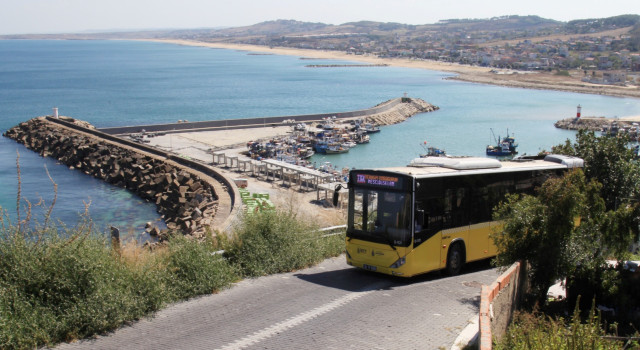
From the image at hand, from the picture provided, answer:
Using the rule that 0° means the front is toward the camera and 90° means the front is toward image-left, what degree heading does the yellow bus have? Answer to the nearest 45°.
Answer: approximately 45°

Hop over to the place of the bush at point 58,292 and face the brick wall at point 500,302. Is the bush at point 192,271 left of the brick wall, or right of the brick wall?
left

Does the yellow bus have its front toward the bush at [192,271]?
yes

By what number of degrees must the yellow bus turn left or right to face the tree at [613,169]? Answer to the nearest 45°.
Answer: approximately 180°

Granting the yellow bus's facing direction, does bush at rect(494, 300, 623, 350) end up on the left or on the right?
on its left

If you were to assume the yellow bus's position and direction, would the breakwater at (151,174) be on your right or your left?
on your right

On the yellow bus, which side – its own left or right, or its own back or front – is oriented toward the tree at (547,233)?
left

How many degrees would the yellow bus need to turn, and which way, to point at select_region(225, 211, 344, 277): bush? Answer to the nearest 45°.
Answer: approximately 45° to its right
